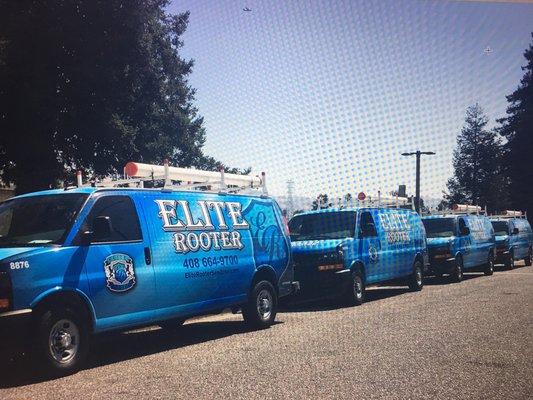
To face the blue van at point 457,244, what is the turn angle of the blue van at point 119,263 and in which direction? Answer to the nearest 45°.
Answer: approximately 180°

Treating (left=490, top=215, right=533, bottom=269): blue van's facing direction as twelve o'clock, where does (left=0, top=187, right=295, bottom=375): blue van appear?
(left=0, top=187, right=295, bottom=375): blue van is roughly at 11 o'clock from (left=490, top=215, right=533, bottom=269): blue van.

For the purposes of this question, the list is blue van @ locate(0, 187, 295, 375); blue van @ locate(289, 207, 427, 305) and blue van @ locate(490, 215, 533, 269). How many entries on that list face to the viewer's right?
0

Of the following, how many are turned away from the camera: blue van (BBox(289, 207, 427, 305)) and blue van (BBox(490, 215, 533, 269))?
0

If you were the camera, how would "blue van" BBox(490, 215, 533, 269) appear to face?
facing the viewer and to the left of the viewer

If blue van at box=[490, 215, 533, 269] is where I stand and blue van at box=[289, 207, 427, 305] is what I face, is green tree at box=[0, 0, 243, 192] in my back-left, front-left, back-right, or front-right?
front-right

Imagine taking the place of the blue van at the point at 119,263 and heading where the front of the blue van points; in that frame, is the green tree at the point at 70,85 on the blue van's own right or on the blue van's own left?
on the blue van's own right

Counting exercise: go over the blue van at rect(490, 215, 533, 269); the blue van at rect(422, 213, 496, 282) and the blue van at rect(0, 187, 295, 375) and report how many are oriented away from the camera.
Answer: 0

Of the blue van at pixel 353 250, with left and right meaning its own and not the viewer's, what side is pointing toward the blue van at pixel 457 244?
back

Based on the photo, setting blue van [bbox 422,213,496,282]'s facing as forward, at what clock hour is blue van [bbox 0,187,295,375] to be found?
blue van [bbox 0,187,295,375] is roughly at 11 o'clock from blue van [bbox 422,213,496,282].

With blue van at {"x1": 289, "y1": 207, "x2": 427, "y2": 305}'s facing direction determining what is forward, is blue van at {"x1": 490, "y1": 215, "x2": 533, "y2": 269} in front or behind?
behind

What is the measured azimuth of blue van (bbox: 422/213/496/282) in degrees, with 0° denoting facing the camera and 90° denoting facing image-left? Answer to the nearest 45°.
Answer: approximately 45°

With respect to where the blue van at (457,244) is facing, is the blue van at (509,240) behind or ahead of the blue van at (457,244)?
behind
